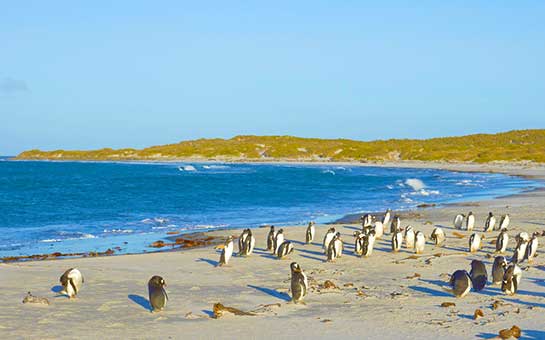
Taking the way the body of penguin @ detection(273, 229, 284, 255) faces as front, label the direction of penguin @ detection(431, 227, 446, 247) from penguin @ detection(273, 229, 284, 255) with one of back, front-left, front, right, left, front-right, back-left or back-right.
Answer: front-left

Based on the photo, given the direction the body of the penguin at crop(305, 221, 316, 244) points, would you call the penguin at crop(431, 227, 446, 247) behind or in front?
in front

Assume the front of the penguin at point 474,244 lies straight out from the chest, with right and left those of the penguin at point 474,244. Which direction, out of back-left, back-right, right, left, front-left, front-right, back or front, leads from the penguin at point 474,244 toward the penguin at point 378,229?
back

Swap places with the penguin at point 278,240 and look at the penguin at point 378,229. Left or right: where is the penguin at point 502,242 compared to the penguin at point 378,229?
right

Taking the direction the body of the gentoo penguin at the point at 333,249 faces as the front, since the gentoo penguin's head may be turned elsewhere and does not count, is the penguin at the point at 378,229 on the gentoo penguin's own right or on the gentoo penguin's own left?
on the gentoo penguin's own left

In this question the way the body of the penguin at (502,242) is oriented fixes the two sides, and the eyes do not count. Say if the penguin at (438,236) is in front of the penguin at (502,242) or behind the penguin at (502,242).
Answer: behind

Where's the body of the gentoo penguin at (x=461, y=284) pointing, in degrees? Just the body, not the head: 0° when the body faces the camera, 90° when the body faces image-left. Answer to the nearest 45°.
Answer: approximately 225°

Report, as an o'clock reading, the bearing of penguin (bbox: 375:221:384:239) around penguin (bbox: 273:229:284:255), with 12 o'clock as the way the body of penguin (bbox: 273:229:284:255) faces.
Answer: penguin (bbox: 375:221:384:239) is roughly at 9 o'clock from penguin (bbox: 273:229:284:255).

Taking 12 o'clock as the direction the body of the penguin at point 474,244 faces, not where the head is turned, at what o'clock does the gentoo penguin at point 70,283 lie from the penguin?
The gentoo penguin is roughly at 3 o'clock from the penguin.

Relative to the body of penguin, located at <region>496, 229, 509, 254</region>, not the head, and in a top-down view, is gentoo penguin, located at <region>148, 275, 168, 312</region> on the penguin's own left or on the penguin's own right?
on the penguin's own right

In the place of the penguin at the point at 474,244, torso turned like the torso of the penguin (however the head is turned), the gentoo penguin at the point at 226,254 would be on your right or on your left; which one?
on your right
